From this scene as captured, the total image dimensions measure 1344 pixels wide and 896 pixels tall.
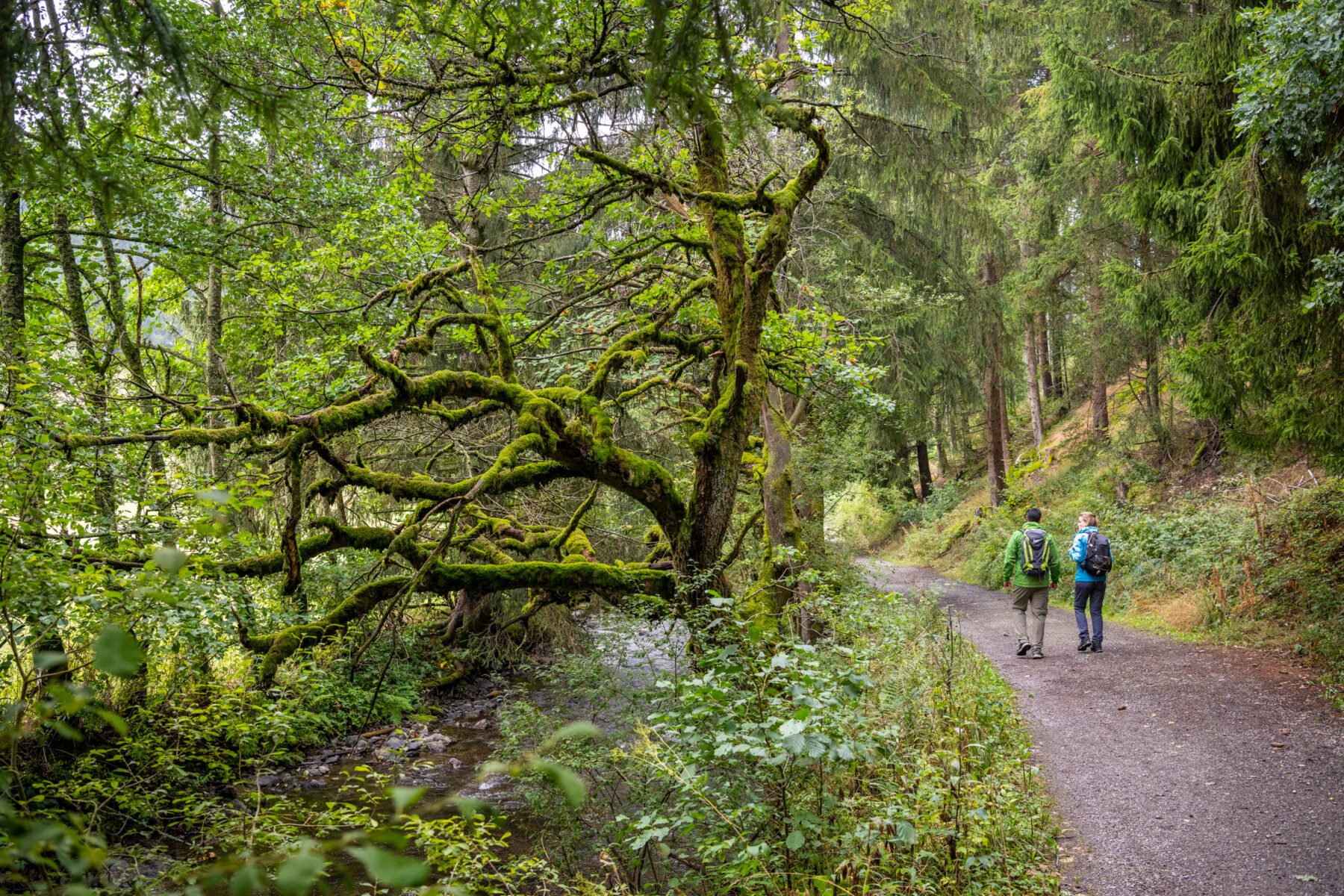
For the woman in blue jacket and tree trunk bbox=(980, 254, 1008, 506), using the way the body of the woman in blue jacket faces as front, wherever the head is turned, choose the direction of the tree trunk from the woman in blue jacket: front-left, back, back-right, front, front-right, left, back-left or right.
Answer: front-right

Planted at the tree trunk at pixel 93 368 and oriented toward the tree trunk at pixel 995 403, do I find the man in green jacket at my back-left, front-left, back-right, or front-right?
front-right

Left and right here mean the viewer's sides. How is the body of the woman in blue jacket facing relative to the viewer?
facing away from the viewer and to the left of the viewer

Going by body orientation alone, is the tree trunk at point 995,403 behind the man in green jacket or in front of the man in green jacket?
in front

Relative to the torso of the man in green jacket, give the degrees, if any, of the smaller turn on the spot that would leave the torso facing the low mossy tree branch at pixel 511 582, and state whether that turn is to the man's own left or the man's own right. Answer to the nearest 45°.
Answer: approximately 135° to the man's own left

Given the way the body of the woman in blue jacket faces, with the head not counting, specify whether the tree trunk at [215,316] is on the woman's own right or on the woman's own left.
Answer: on the woman's own left

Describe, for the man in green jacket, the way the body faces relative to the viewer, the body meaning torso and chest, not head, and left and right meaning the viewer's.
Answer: facing away from the viewer

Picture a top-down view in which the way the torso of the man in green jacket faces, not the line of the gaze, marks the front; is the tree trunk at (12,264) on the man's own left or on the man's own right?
on the man's own left

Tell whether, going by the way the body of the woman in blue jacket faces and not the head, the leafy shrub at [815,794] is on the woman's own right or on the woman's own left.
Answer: on the woman's own left

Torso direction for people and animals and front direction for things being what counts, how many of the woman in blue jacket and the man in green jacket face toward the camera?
0

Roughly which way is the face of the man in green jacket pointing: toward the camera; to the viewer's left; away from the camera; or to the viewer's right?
away from the camera

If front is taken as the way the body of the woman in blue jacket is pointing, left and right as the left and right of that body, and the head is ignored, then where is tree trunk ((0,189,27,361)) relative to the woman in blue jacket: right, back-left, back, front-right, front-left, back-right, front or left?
left
